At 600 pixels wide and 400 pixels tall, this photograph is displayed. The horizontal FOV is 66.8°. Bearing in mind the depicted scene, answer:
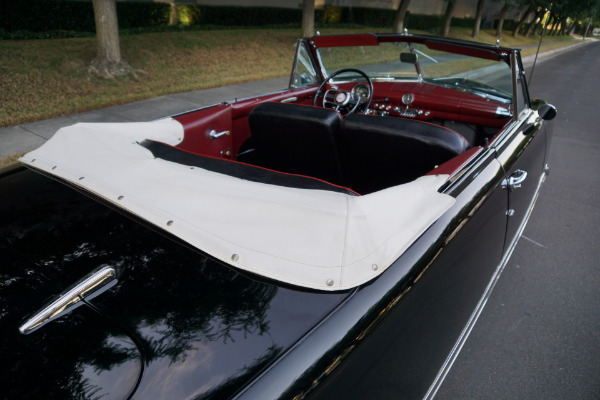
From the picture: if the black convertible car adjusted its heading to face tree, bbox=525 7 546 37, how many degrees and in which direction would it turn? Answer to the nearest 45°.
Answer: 0° — it already faces it

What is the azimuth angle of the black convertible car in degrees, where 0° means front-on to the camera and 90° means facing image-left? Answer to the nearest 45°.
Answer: approximately 225°
